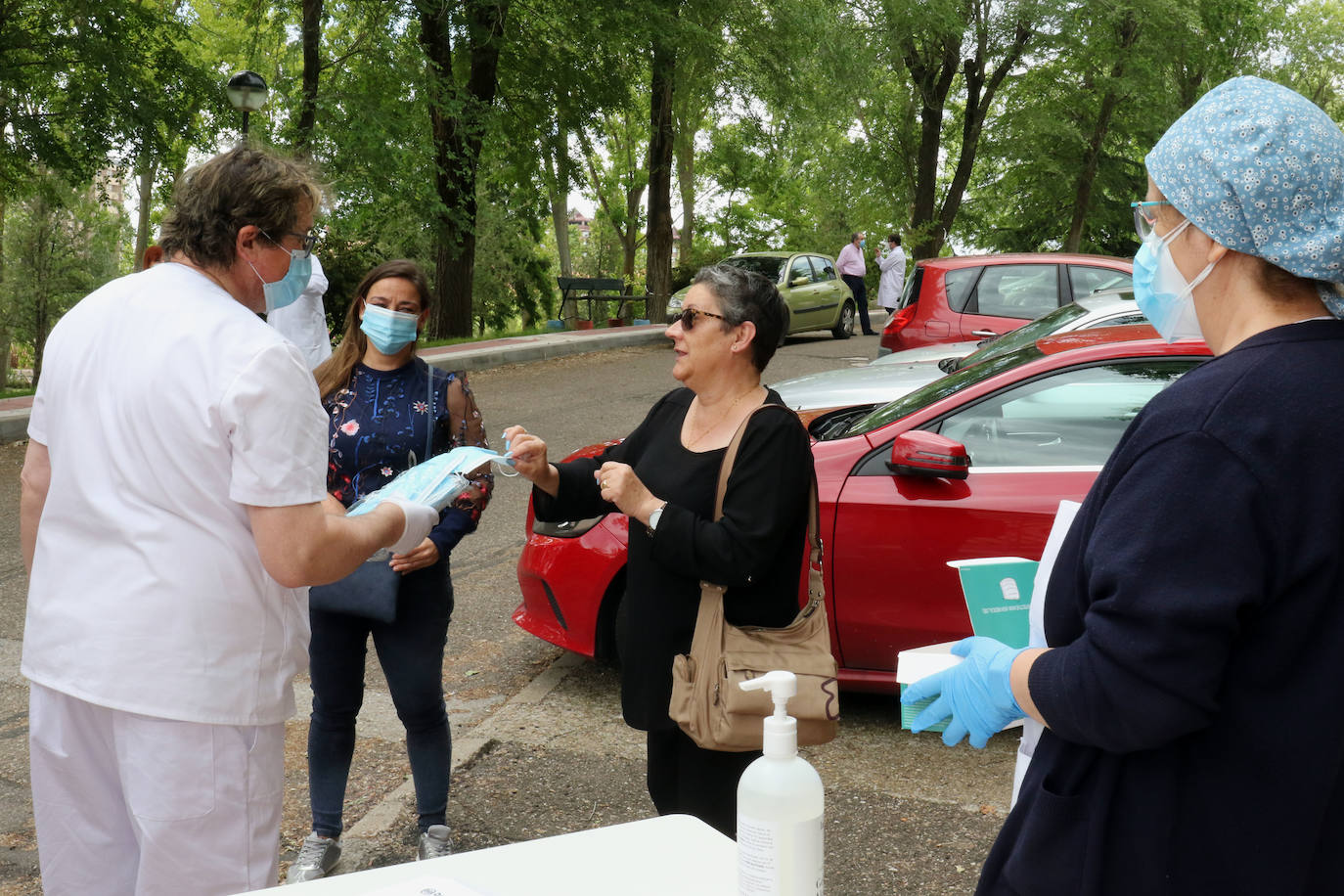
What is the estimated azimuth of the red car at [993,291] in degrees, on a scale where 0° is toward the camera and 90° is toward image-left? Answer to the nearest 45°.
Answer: approximately 270°

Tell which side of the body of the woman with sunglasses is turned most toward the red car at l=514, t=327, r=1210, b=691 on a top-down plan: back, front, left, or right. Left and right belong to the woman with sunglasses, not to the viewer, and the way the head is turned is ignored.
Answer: back

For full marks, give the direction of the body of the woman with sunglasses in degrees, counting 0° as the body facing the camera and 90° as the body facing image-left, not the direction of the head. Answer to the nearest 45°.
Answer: approximately 45°

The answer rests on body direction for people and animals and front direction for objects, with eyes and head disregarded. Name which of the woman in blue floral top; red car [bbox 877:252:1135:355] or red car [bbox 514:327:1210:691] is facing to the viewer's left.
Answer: red car [bbox 514:327:1210:691]

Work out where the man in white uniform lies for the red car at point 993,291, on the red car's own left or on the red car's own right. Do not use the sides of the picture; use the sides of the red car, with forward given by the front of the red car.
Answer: on the red car's own right

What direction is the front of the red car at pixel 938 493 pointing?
to the viewer's left

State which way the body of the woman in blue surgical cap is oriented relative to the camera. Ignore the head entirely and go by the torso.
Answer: to the viewer's left

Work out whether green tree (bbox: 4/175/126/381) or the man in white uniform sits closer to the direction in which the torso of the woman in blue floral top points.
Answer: the man in white uniform
